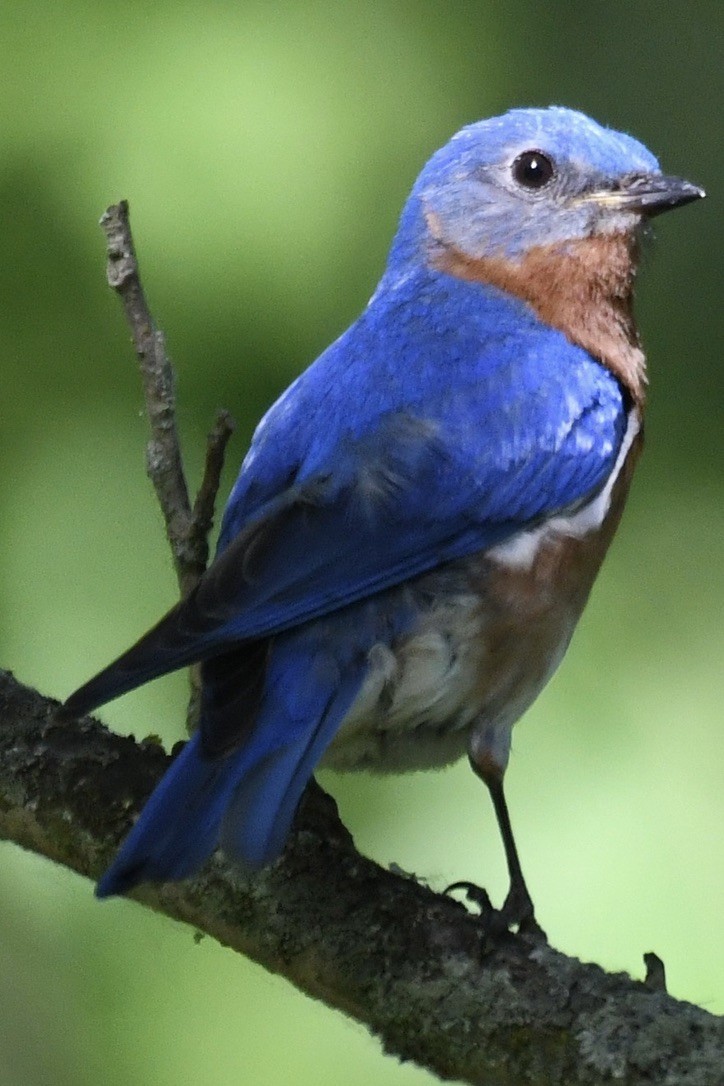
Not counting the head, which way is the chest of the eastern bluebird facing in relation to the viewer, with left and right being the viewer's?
facing to the right of the viewer
